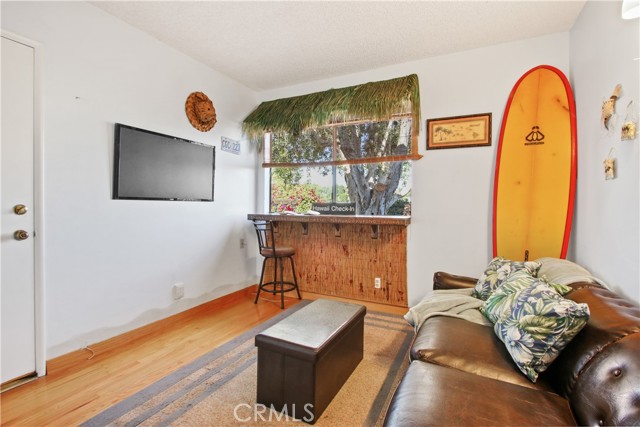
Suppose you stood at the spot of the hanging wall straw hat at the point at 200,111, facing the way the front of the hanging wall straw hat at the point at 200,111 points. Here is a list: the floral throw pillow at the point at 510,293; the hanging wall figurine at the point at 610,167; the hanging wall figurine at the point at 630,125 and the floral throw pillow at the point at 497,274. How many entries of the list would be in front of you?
4

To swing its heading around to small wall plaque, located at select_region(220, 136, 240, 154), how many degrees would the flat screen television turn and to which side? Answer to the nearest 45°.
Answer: approximately 90° to its left

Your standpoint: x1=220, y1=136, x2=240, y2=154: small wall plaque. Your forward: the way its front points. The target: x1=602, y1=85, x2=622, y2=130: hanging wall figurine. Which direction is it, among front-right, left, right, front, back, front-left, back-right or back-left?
front

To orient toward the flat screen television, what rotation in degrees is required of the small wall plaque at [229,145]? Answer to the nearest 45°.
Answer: approximately 90° to its right

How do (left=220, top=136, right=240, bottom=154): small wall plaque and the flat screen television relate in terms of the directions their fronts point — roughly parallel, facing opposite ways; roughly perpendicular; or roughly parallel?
roughly parallel

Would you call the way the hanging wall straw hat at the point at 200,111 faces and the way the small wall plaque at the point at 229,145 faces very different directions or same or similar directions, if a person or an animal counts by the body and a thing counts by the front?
same or similar directions

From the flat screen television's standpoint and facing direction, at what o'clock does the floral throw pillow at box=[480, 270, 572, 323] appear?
The floral throw pillow is roughly at 12 o'clock from the flat screen television.

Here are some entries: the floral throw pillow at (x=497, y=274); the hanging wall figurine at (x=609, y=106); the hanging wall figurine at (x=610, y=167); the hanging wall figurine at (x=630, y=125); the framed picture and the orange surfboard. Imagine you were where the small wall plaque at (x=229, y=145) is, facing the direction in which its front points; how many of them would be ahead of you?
6

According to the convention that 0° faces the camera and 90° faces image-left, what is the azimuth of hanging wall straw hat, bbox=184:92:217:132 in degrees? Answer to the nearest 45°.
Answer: approximately 315°

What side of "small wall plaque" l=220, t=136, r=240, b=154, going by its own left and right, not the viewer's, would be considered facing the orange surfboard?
front

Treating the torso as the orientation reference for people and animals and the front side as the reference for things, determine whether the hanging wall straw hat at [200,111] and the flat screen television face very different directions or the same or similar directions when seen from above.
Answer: same or similar directions

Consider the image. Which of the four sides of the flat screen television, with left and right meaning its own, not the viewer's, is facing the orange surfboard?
front

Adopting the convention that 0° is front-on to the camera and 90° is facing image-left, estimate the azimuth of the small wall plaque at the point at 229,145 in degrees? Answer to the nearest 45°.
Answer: approximately 315°

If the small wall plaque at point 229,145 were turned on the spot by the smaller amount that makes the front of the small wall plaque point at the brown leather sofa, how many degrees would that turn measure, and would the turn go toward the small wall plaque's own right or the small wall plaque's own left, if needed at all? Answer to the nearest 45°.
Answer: approximately 45° to the small wall plaque's own right
